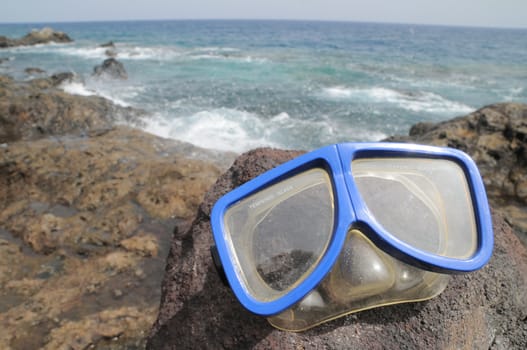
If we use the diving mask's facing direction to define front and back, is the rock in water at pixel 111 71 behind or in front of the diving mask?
behind

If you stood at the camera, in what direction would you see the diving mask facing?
facing the viewer
